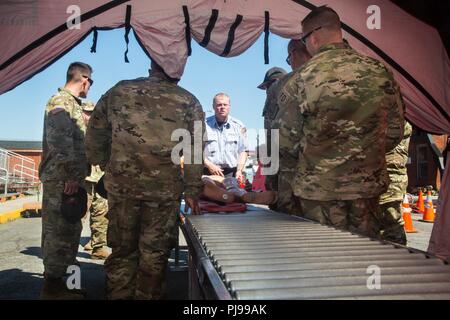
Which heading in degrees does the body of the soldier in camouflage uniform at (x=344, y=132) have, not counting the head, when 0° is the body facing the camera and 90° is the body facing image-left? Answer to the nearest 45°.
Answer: approximately 135°

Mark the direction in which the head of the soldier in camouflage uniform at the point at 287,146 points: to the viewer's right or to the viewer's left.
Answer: to the viewer's left

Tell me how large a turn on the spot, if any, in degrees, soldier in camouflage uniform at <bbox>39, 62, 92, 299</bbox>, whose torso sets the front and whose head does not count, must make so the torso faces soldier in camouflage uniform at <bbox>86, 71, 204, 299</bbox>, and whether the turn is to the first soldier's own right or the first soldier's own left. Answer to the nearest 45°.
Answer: approximately 45° to the first soldier's own right

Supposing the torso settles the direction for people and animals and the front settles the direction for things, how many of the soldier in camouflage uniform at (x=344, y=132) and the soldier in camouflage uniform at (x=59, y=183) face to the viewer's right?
1

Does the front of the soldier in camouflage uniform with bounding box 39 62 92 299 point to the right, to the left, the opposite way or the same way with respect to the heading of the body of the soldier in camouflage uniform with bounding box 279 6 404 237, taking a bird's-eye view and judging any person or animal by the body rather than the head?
to the right

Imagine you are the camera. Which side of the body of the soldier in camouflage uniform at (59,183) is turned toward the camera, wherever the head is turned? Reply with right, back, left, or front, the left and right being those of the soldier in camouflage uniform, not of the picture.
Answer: right

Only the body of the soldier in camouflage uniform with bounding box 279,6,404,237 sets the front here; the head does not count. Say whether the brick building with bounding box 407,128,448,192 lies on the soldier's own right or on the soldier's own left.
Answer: on the soldier's own right
